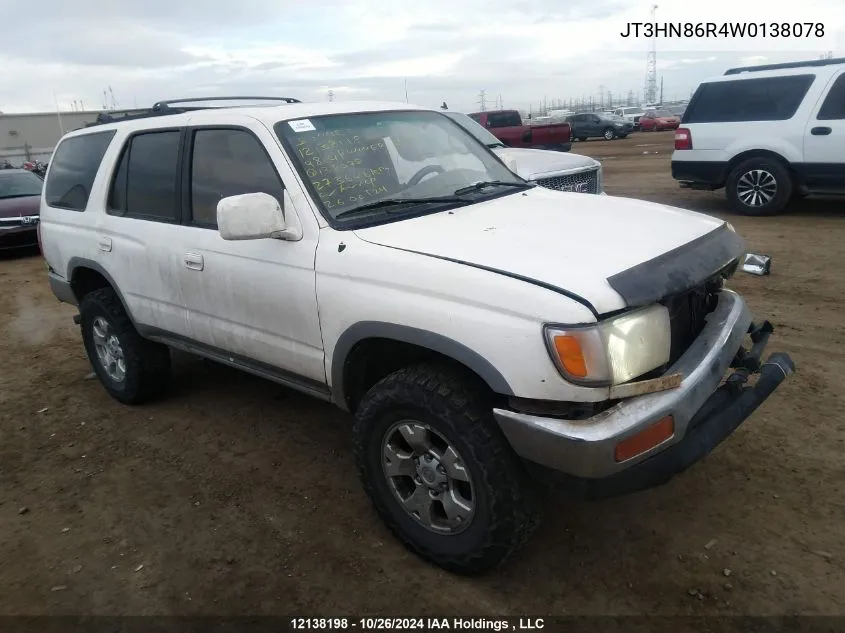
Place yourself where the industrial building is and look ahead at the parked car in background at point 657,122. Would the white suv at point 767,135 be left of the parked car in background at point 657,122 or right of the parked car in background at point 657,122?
right

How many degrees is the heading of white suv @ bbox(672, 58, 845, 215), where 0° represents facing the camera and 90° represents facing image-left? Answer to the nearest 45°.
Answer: approximately 270°

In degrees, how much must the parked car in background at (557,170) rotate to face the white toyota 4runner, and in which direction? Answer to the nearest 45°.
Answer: approximately 45° to its right

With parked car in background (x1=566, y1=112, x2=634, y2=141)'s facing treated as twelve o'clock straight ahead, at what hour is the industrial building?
The industrial building is roughly at 5 o'clock from the parked car in background.

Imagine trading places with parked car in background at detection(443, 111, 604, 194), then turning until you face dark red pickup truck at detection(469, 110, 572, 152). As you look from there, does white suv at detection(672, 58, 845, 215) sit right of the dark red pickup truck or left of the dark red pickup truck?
right

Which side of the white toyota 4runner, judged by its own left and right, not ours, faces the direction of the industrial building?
back

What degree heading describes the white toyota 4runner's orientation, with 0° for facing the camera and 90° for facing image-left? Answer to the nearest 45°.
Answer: approximately 315°

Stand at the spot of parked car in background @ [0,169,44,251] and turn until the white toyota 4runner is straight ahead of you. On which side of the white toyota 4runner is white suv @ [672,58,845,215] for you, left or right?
left

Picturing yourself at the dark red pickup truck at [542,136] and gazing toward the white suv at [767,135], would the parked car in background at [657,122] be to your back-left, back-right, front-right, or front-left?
back-left

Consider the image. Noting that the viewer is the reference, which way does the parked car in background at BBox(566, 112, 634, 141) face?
facing the viewer and to the right of the viewer

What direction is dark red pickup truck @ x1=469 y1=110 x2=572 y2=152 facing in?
to the viewer's left
